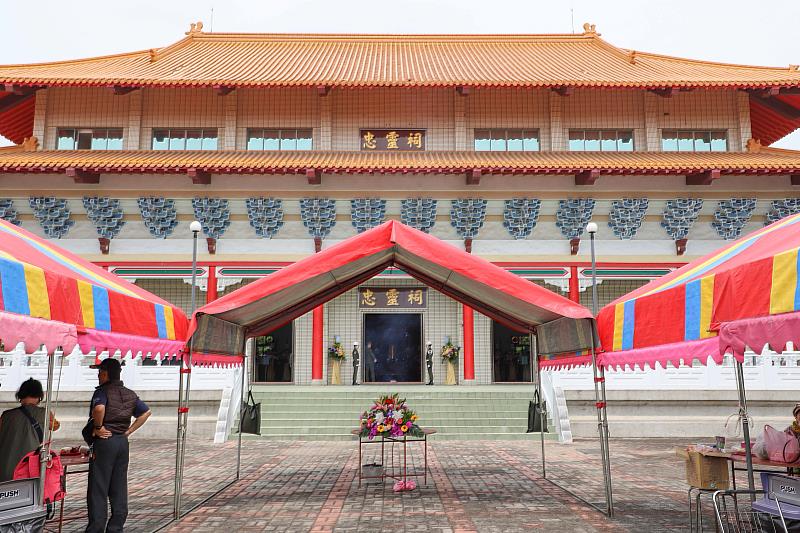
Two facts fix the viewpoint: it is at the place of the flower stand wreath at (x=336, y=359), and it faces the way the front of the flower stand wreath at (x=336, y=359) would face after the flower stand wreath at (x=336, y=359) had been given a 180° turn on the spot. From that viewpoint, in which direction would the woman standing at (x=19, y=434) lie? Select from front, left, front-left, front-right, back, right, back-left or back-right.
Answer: back

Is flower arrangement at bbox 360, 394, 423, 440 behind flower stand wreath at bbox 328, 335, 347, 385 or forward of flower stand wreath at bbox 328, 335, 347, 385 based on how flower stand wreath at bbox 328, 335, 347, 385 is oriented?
forward

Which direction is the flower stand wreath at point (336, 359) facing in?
toward the camera

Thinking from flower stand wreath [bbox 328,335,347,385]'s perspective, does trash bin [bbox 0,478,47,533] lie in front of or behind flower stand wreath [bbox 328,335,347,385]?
in front

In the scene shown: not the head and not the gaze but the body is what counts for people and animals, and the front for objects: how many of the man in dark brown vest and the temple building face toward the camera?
1

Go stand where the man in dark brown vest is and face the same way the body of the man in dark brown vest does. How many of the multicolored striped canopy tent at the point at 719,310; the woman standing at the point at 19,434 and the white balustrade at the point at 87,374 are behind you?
1

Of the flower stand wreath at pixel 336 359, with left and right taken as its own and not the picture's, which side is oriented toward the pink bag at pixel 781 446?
front

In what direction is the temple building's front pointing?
toward the camera

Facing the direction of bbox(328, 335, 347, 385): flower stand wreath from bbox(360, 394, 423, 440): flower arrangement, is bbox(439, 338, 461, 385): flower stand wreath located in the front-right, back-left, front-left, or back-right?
front-right

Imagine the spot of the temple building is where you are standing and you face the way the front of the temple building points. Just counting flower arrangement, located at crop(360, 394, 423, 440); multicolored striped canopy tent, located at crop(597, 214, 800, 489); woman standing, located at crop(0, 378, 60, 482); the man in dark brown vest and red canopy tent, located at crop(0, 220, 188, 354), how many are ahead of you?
5

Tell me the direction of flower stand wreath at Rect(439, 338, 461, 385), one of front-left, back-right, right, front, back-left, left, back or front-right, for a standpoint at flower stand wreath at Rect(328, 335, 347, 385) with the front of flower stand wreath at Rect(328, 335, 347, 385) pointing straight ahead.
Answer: left

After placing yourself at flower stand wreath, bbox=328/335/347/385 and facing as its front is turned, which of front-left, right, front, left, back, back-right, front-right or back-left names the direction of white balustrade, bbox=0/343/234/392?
front-right

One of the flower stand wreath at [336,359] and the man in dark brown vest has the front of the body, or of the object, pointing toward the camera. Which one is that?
the flower stand wreath

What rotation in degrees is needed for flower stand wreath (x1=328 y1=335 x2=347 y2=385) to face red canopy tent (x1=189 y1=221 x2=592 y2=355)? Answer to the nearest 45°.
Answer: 0° — it already faces it
